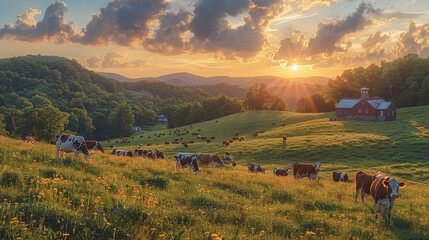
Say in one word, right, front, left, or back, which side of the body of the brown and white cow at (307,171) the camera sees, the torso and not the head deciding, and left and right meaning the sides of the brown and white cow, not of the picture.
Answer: right

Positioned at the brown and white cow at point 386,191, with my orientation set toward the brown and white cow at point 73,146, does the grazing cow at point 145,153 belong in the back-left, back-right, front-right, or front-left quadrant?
front-right

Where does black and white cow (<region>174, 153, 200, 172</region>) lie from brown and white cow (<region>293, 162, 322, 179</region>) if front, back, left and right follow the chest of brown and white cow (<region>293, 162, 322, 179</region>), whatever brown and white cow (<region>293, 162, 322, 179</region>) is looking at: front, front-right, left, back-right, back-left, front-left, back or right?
back-right

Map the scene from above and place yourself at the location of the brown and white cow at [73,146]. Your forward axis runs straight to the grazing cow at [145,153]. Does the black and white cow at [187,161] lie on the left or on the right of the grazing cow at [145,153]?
right

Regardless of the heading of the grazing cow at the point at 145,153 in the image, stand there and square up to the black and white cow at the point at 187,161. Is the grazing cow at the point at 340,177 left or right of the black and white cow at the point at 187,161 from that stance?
left

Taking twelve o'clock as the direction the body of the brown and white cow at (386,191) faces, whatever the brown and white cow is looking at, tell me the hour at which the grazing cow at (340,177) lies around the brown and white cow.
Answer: The grazing cow is roughly at 7 o'clock from the brown and white cow.
